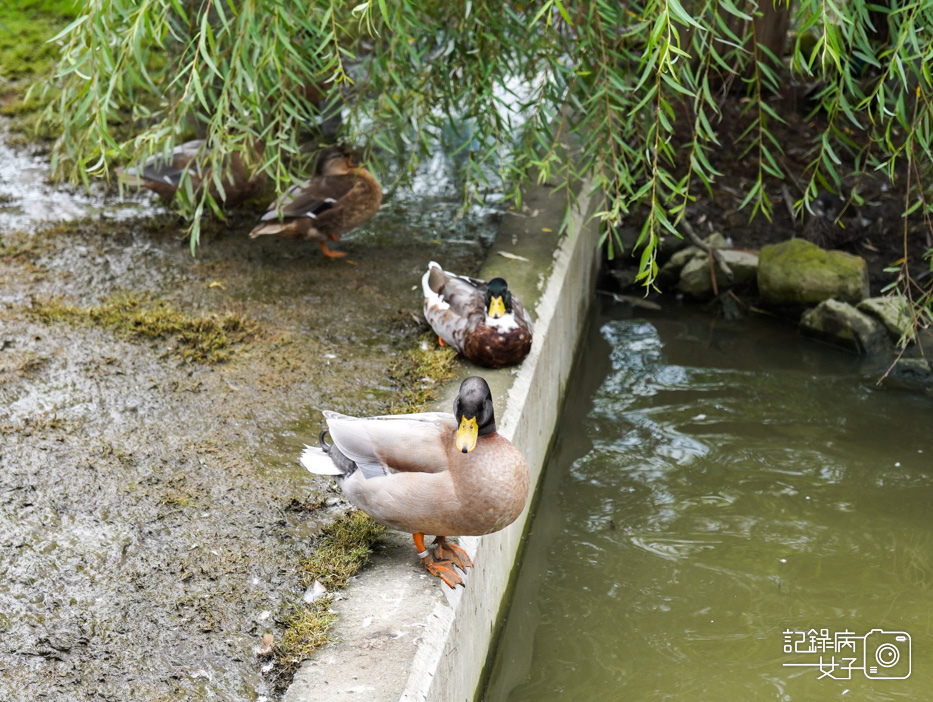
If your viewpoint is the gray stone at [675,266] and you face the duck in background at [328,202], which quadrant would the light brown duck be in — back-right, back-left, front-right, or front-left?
front-left

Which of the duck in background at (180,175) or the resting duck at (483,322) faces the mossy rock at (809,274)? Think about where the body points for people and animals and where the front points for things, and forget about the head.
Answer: the duck in background

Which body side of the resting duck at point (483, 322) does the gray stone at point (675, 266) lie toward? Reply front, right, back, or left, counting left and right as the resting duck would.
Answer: left

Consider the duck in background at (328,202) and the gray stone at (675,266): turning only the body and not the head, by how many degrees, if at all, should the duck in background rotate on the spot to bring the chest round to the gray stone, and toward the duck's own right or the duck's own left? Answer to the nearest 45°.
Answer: approximately 45° to the duck's own left

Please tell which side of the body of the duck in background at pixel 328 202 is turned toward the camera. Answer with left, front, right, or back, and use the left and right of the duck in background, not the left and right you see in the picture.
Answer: right

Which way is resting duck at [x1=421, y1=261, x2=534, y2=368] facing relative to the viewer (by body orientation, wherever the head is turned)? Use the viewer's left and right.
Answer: facing the viewer and to the right of the viewer

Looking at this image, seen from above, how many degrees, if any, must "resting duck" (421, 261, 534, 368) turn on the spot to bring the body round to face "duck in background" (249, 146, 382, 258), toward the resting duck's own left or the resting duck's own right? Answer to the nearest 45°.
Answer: approximately 180°

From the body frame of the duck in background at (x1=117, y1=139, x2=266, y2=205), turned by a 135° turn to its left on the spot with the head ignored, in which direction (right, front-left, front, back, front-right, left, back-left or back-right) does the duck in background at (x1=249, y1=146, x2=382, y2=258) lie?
back

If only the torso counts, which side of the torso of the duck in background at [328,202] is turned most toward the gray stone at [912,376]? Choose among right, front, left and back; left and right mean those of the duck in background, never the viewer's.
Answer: front

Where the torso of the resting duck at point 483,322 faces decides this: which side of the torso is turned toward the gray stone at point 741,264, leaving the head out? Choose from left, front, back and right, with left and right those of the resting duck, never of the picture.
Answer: left

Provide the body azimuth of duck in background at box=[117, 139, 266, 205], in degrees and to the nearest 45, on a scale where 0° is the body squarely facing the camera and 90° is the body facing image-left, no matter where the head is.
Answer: approximately 270°
